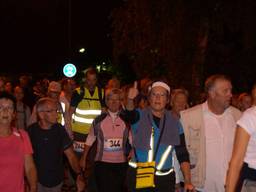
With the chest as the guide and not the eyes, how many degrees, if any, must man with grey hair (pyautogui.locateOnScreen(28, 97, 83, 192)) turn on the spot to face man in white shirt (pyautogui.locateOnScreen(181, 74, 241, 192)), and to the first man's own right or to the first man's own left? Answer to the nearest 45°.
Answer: approximately 90° to the first man's own left

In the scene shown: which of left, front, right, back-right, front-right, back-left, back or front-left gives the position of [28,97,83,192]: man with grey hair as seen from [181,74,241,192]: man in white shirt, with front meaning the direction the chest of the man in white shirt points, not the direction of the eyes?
back-right

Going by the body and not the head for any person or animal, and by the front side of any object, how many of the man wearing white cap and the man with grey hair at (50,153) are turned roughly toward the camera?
2

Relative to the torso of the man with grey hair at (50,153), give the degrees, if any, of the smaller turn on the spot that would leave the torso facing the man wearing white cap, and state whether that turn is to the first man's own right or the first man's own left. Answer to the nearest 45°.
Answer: approximately 45° to the first man's own left

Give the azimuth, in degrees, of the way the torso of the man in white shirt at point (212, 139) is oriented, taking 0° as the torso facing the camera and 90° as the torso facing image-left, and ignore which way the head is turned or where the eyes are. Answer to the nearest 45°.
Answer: approximately 315°

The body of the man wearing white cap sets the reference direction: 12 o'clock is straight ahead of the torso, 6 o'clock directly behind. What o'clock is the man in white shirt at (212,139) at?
The man in white shirt is roughly at 9 o'clock from the man wearing white cap.

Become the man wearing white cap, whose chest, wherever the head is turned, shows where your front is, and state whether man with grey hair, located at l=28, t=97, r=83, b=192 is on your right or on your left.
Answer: on your right
